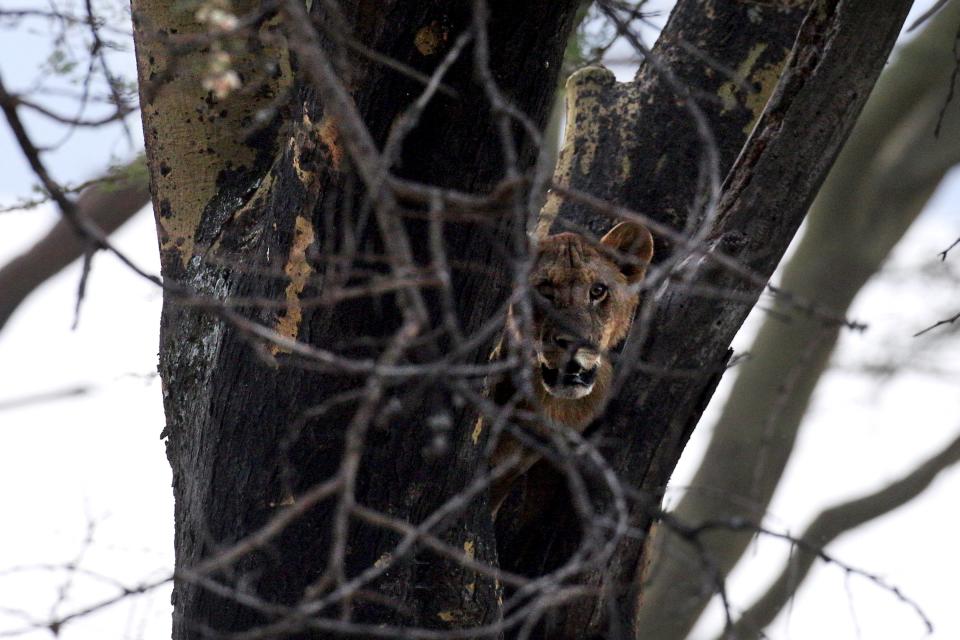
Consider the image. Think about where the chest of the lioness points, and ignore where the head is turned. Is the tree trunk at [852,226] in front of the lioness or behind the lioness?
behind

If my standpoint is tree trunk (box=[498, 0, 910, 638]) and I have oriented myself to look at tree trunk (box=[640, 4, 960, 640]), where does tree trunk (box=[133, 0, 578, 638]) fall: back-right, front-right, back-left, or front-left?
back-left

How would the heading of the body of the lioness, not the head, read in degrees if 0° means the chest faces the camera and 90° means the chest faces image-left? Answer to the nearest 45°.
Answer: approximately 0°
